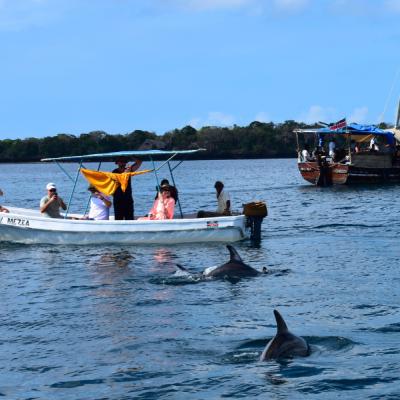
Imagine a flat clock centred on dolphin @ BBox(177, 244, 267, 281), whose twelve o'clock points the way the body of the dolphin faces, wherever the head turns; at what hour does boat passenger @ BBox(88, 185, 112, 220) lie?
The boat passenger is roughly at 8 o'clock from the dolphin.

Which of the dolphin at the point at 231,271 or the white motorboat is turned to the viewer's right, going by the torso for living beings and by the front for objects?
the dolphin

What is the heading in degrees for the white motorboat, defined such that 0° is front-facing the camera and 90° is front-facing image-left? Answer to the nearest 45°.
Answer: approximately 90°

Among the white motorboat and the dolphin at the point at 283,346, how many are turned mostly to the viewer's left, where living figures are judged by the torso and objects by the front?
1

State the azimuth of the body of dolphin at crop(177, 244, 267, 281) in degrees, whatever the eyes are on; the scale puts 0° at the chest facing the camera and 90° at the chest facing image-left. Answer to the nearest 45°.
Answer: approximately 270°

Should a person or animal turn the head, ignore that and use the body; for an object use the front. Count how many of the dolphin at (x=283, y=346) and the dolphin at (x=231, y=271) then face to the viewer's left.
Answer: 0

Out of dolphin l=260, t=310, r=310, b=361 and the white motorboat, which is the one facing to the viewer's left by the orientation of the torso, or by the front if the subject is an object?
the white motorboat

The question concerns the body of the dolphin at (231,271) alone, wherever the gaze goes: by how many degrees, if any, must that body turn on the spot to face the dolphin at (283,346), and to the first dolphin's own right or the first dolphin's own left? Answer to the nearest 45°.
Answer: approximately 90° to the first dolphin's own right
